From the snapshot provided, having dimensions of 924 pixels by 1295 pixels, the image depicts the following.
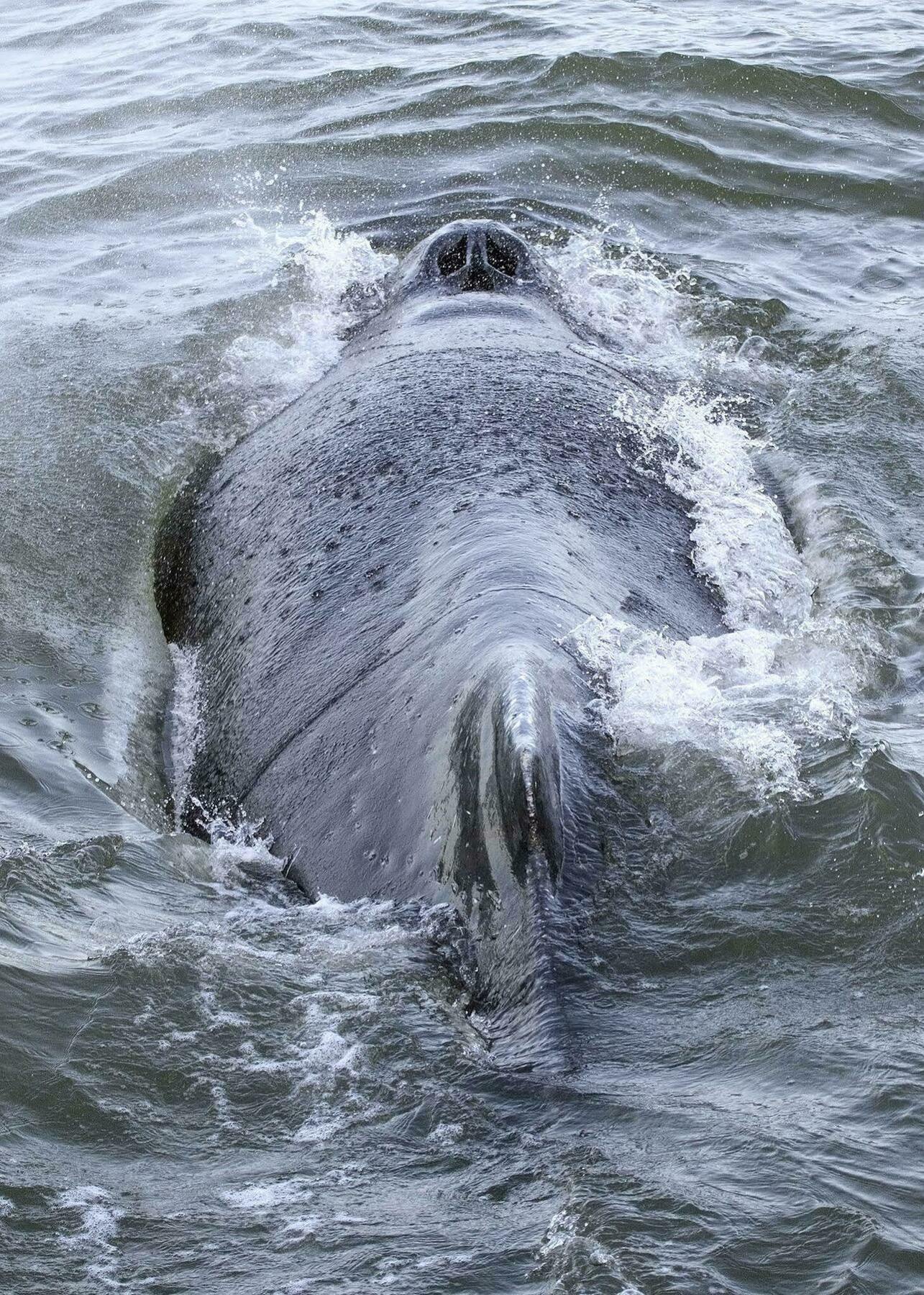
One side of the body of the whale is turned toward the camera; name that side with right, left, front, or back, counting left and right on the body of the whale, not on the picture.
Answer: back
